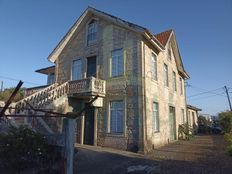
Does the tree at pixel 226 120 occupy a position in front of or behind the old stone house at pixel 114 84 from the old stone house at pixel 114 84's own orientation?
behind

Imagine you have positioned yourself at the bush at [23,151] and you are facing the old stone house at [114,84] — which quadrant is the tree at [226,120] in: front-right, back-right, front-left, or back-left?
front-right

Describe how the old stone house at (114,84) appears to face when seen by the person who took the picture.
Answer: facing the viewer and to the left of the viewer

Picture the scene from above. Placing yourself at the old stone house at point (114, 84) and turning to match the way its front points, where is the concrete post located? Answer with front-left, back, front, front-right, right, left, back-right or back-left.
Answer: front-left

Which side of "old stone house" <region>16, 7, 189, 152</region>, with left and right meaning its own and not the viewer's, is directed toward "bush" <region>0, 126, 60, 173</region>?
front

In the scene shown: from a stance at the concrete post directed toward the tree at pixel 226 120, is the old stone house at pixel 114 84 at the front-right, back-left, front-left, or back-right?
front-left

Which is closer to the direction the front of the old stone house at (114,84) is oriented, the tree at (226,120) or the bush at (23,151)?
the bush
